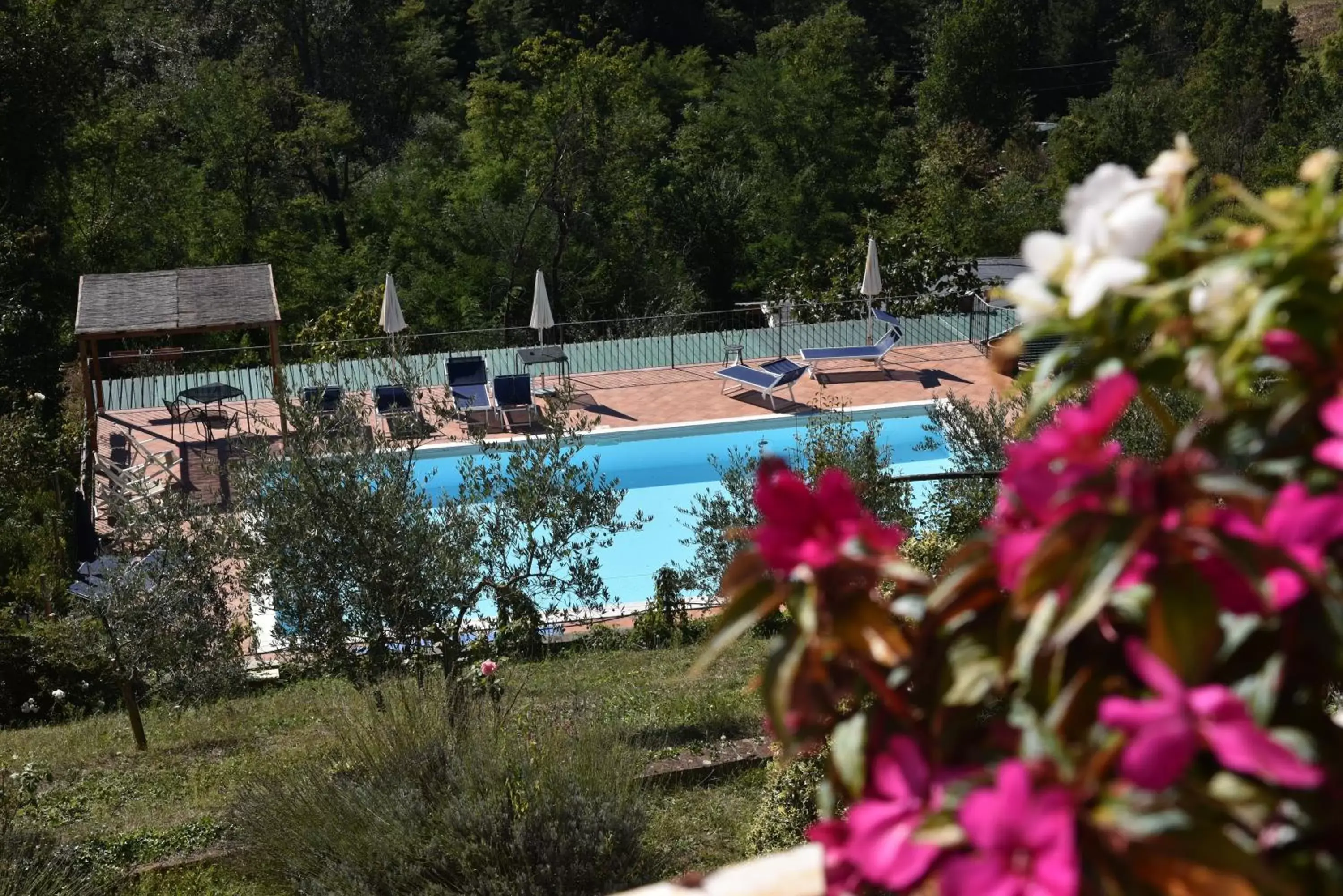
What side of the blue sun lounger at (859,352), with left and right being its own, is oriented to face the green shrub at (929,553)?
left

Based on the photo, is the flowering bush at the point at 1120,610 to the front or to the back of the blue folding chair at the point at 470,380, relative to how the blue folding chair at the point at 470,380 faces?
to the front

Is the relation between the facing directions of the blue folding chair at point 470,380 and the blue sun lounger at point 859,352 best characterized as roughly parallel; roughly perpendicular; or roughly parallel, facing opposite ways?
roughly perpendicular

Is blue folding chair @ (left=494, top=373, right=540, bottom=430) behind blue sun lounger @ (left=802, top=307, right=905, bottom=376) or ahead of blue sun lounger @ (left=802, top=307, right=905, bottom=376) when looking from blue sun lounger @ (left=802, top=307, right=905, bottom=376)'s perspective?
ahead

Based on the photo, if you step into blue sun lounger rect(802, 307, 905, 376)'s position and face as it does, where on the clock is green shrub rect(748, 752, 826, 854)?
The green shrub is roughly at 9 o'clock from the blue sun lounger.

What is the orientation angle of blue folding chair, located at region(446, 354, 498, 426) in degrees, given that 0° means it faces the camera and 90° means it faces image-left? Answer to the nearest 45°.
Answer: approximately 0°

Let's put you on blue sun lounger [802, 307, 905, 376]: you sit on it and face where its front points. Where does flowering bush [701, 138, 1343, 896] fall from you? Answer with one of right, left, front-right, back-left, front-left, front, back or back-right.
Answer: left

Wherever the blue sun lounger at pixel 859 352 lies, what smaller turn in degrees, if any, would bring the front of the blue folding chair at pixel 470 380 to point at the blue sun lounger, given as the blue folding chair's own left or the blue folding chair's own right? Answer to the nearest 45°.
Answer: approximately 90° to the blue folding chair's own left

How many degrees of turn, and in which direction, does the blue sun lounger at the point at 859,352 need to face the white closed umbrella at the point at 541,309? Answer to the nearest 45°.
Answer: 0° — it already faces it

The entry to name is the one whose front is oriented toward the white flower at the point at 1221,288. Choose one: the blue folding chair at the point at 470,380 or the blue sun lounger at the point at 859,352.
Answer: the blue folding chair

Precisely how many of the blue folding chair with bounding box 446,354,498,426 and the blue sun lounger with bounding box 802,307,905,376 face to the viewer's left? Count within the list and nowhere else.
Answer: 1

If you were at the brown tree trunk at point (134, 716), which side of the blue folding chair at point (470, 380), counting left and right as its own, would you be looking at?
front

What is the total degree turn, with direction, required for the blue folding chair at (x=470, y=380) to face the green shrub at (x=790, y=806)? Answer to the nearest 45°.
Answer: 0° — it already faces it

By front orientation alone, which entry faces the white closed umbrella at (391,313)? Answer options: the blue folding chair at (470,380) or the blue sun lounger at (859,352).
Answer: the blue sun lounger

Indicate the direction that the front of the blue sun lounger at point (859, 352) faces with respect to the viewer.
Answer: facing to the left of the viewer

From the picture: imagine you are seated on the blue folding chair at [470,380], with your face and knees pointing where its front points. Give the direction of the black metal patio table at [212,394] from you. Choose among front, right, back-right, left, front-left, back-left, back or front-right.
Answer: right
